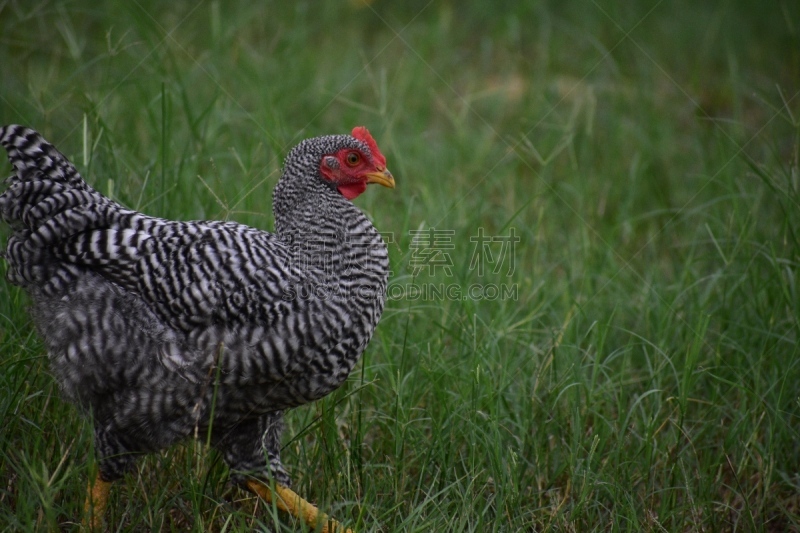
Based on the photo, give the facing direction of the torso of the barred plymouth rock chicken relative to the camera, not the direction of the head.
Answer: to the viewer's right
